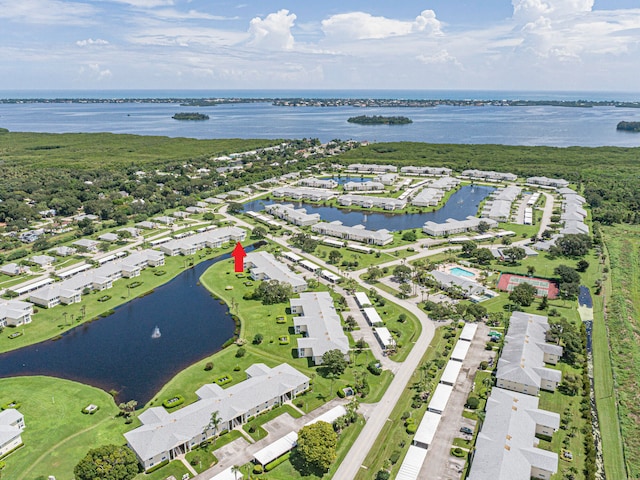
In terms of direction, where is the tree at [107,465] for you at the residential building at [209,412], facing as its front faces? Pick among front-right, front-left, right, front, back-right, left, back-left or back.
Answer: right

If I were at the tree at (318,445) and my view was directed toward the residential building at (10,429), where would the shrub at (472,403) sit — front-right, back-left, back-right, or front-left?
back-right

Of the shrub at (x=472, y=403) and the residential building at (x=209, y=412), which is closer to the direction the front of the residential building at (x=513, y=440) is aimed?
the residential building

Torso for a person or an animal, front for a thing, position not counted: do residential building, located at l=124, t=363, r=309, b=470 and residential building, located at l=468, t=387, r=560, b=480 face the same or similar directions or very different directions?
very different directions

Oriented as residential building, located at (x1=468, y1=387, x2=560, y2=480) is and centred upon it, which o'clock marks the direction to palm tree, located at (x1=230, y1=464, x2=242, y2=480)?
The palm tree is roughly at 11 o'clock from the residential building.

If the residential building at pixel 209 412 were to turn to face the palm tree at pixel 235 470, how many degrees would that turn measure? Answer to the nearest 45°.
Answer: approximately 45° to its right

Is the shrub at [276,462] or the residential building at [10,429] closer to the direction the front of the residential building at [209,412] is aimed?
the shrub

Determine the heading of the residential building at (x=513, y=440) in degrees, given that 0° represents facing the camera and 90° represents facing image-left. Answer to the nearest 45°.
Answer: approximately 90°
